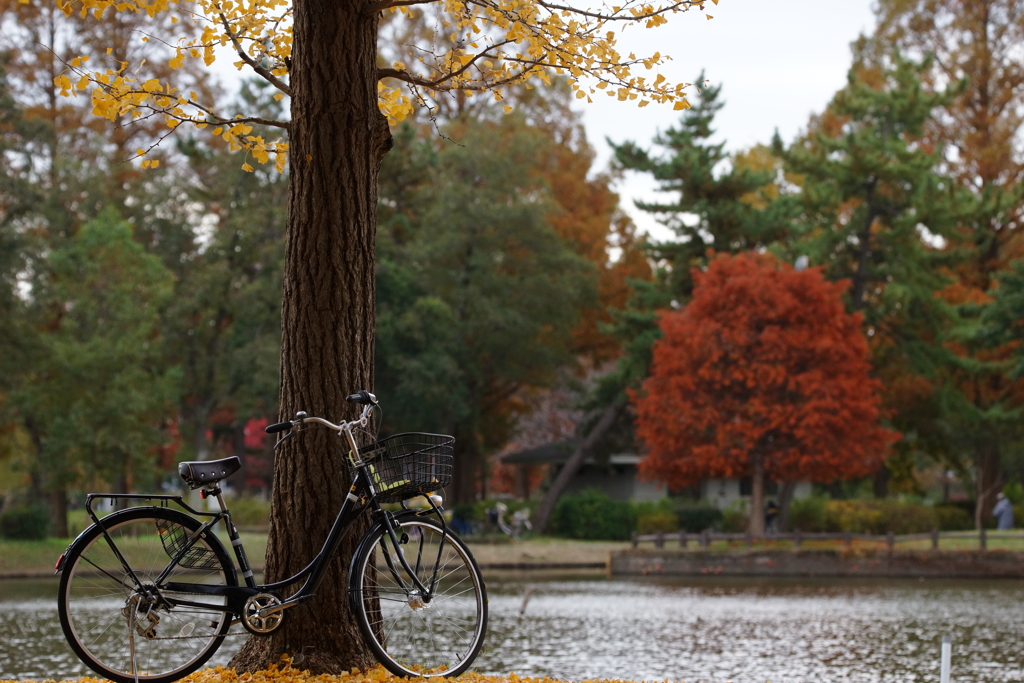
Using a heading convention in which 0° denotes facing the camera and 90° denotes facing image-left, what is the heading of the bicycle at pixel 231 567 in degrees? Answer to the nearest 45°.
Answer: approximately 270°

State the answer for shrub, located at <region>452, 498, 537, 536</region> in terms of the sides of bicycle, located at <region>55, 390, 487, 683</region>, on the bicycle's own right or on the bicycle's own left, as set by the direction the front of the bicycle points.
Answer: on the bicycle's own left

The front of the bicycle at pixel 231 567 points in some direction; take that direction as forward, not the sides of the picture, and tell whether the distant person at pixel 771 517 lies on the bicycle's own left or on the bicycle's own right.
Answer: on the bicycle's own left

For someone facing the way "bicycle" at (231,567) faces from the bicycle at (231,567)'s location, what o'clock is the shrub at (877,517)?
The shrub is roughly at 10 o'clock from the bicycle.

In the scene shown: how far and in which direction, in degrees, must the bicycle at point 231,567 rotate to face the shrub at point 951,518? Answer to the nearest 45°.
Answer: approximately 45° to its left

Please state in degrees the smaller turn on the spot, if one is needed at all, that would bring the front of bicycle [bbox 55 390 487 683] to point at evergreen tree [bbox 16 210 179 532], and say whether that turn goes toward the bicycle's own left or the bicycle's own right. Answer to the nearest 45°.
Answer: approximately 90° to the bicycle's own left

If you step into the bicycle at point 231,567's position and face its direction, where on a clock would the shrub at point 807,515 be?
The shrub is roughly at 10 o'clock from the bicycle.

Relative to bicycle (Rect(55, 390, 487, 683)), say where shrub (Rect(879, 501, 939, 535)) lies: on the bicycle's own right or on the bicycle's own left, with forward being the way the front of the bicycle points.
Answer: on the bicycle's own left
